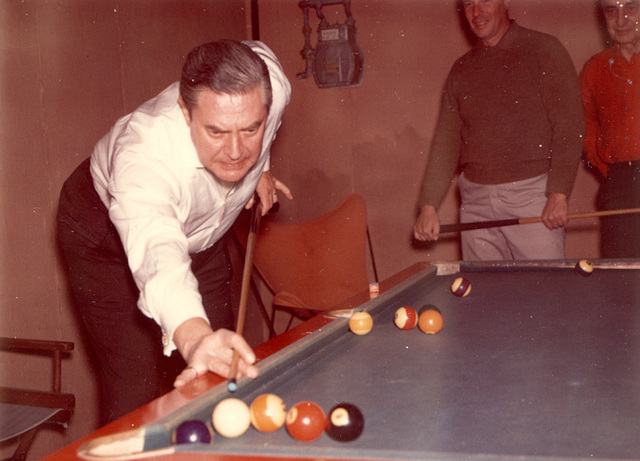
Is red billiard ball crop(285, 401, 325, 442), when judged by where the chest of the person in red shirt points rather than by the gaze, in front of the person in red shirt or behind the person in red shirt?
in front

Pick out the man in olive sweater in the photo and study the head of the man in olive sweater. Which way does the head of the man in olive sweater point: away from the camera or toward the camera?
toward the camera

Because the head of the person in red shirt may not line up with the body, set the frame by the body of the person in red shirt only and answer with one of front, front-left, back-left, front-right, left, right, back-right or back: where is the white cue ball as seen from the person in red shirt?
front

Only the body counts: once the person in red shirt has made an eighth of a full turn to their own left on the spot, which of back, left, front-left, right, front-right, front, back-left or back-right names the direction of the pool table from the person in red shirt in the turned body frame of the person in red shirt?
front-right

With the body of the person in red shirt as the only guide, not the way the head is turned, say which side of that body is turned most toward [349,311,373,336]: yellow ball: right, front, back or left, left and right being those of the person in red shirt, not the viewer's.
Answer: front

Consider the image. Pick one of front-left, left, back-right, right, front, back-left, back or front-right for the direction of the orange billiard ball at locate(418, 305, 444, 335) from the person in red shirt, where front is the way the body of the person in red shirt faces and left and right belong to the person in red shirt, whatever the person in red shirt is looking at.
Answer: front

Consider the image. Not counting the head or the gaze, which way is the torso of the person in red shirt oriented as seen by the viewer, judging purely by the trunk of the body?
toward the camera

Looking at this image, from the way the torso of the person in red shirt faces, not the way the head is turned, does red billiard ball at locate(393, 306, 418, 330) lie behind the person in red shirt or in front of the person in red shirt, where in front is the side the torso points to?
in front

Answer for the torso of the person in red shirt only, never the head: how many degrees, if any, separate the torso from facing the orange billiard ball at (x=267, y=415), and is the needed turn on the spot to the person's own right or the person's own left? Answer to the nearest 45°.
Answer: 0° — they already face it

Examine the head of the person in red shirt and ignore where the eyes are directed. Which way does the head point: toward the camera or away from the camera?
toward the camera
